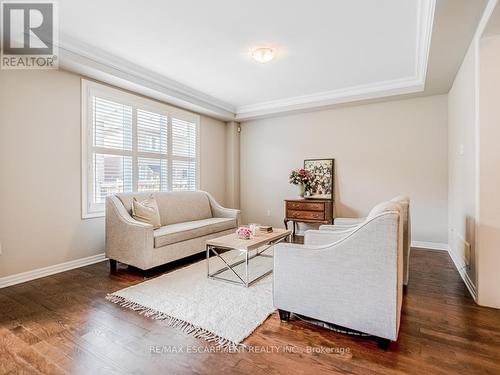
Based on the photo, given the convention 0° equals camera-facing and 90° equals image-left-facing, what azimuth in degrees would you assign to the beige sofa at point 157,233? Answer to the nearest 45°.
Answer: approximately 315°

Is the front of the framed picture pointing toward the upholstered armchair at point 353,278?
yes

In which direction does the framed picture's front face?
toward the camera

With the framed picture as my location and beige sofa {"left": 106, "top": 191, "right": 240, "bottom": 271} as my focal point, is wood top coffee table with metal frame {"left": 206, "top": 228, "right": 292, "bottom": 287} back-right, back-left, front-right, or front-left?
front-left

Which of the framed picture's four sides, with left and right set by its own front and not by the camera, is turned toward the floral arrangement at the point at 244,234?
front

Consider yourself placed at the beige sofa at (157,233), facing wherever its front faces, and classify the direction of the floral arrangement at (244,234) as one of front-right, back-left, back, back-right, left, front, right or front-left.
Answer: front

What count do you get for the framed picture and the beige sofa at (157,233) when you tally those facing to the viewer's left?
0

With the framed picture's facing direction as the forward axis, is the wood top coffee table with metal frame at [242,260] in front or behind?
in front

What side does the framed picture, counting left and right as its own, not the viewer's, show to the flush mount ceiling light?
front

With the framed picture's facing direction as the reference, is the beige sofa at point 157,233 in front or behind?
in front

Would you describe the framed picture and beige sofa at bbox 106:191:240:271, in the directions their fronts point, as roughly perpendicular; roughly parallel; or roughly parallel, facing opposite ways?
roughly perpendicular
